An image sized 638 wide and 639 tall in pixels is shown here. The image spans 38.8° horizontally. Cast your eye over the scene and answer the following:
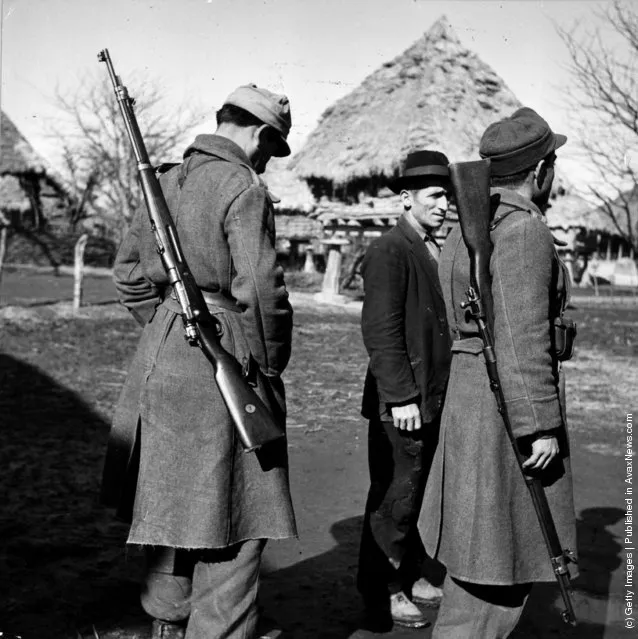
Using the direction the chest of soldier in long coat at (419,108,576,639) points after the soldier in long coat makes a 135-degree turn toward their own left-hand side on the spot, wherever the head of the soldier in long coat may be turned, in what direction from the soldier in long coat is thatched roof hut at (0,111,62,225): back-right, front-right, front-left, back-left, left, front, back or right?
front-right

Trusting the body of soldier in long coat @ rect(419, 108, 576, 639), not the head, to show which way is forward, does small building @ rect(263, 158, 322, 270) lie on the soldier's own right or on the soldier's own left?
on the soldier's own left

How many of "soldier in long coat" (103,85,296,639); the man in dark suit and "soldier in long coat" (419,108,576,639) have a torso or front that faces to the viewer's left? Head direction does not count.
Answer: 0

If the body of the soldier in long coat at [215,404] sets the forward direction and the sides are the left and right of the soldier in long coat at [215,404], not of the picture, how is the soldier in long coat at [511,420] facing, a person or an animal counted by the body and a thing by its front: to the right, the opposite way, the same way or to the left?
the same way

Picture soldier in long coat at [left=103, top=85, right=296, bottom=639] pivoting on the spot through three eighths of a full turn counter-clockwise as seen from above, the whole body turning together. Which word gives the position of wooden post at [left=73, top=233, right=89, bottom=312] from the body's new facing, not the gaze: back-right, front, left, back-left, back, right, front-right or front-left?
right

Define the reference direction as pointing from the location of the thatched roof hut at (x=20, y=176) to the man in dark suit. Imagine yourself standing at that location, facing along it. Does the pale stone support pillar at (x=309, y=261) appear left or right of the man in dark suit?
left

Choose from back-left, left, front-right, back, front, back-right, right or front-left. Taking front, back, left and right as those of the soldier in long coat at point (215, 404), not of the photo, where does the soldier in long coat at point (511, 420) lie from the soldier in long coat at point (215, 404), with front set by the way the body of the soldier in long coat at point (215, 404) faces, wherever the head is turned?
front-right

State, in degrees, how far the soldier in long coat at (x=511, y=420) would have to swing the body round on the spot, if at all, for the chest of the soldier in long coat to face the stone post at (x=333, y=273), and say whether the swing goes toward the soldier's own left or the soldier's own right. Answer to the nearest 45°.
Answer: approximately 45° to the soldier's own left

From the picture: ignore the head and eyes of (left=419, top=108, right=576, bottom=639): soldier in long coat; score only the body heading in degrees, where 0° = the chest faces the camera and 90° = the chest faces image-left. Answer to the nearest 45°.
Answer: approximately 225°

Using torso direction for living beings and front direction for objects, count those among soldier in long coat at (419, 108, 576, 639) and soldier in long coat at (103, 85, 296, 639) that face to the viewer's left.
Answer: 0

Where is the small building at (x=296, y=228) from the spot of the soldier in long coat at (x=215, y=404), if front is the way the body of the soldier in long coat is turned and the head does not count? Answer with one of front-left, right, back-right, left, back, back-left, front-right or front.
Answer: front-left

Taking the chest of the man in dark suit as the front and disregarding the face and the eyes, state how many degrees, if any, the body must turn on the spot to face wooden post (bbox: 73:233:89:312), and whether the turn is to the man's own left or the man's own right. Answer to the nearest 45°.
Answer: approximately 180°

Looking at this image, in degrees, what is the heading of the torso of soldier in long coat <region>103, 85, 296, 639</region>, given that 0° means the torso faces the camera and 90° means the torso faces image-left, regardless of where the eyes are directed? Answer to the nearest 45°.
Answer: approximately 225°

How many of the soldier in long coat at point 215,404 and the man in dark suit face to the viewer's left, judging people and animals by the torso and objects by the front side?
0

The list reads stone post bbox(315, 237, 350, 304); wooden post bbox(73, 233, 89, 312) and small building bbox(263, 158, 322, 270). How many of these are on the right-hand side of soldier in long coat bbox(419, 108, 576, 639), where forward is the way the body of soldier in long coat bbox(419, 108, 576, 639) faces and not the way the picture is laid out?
0

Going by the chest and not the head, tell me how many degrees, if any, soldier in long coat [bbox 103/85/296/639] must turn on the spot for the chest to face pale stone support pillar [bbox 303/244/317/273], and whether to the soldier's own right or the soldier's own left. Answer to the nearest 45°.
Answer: approximately 45° to the soldier's own left

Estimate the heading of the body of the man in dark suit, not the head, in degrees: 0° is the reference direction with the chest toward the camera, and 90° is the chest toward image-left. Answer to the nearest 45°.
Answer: approximately 315°

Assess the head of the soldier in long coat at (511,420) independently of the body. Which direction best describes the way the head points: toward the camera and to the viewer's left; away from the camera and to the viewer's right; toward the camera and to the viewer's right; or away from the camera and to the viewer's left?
away from the camera and to the viewer's right
